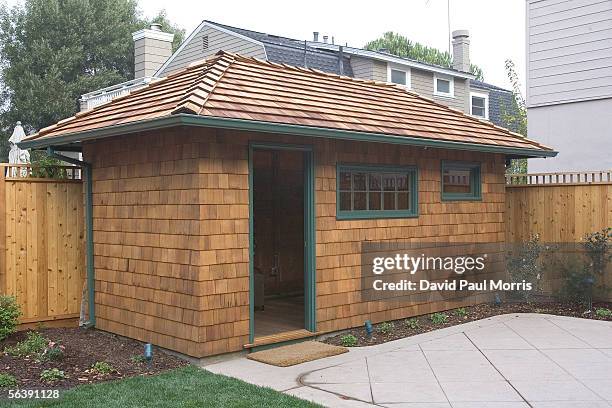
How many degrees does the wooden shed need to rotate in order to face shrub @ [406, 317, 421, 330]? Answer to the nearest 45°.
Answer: approximately 45° to its left

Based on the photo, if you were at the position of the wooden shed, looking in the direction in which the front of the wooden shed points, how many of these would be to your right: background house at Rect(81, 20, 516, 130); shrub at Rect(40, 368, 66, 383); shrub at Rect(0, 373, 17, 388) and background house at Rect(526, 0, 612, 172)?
2

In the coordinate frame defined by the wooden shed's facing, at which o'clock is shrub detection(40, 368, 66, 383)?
The shrub is roughly at 3 o'clock from the wooden shed.

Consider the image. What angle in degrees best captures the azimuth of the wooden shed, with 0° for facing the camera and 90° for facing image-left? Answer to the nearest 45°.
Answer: approximately 315°

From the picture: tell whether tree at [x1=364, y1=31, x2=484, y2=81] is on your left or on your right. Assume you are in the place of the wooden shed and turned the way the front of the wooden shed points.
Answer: on your left

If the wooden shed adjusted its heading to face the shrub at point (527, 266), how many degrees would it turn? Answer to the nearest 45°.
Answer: approximately 90° to its left

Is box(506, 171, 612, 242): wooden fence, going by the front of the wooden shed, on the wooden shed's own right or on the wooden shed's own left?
on the wooden shed's own left

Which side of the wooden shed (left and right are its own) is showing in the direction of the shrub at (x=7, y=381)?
right

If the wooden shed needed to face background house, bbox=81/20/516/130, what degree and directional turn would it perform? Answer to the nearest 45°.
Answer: approximately 135° to its left

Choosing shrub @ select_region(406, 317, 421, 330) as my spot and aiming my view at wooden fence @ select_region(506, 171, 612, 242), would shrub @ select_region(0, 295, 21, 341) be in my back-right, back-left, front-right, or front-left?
back-left

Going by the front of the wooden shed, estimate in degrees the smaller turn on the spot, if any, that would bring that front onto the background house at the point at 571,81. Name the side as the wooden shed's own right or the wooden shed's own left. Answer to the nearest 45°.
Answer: approximately 90° to the wooden shed's own left

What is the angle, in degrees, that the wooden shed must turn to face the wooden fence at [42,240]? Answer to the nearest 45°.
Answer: approximately 135° to its right
